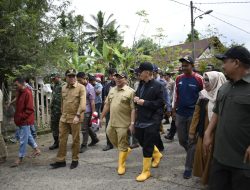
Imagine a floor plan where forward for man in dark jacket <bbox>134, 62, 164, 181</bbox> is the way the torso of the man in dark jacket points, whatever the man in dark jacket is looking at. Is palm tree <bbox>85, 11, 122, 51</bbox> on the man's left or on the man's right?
on the man's right

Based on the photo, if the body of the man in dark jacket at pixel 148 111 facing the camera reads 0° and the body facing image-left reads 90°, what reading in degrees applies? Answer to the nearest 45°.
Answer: approximately 45°

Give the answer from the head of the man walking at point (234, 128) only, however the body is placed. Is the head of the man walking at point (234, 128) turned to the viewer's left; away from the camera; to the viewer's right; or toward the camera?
to the viewer's left

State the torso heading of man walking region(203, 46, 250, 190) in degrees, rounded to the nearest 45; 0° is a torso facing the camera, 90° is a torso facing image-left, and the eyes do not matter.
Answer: approximately 45°

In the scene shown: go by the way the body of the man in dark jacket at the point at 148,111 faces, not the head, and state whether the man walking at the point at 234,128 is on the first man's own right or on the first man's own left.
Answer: on the first man's own left

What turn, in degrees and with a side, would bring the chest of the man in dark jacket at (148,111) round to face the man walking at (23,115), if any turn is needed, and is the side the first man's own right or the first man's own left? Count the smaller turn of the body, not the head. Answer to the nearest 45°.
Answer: approximately 90° to the first man's own right

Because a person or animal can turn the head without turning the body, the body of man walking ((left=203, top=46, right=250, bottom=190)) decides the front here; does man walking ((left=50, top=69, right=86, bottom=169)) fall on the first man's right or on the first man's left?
on the first man's right

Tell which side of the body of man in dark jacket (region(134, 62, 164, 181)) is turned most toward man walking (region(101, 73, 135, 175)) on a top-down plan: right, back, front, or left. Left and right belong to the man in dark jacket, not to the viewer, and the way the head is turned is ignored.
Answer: right
